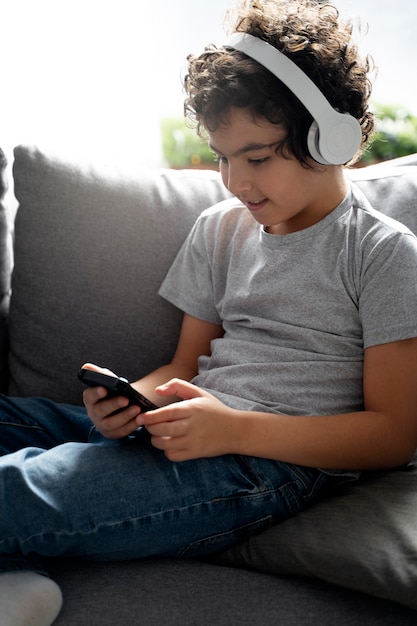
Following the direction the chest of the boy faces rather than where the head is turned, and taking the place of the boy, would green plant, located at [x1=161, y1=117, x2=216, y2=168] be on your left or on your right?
on your right

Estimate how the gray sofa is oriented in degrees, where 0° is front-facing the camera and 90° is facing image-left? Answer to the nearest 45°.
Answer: approximately 0°

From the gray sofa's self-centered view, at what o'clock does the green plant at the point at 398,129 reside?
The green plant is roughly at 7 o'clock from the gray sofa.

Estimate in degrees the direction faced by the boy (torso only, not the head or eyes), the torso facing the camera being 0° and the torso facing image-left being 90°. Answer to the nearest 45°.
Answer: approximately 45°

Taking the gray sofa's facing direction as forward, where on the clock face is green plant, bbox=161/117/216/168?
The green plant is roughly at 6 o'clock from the gray sofa.

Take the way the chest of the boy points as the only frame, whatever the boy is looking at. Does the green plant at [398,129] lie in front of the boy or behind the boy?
behind
